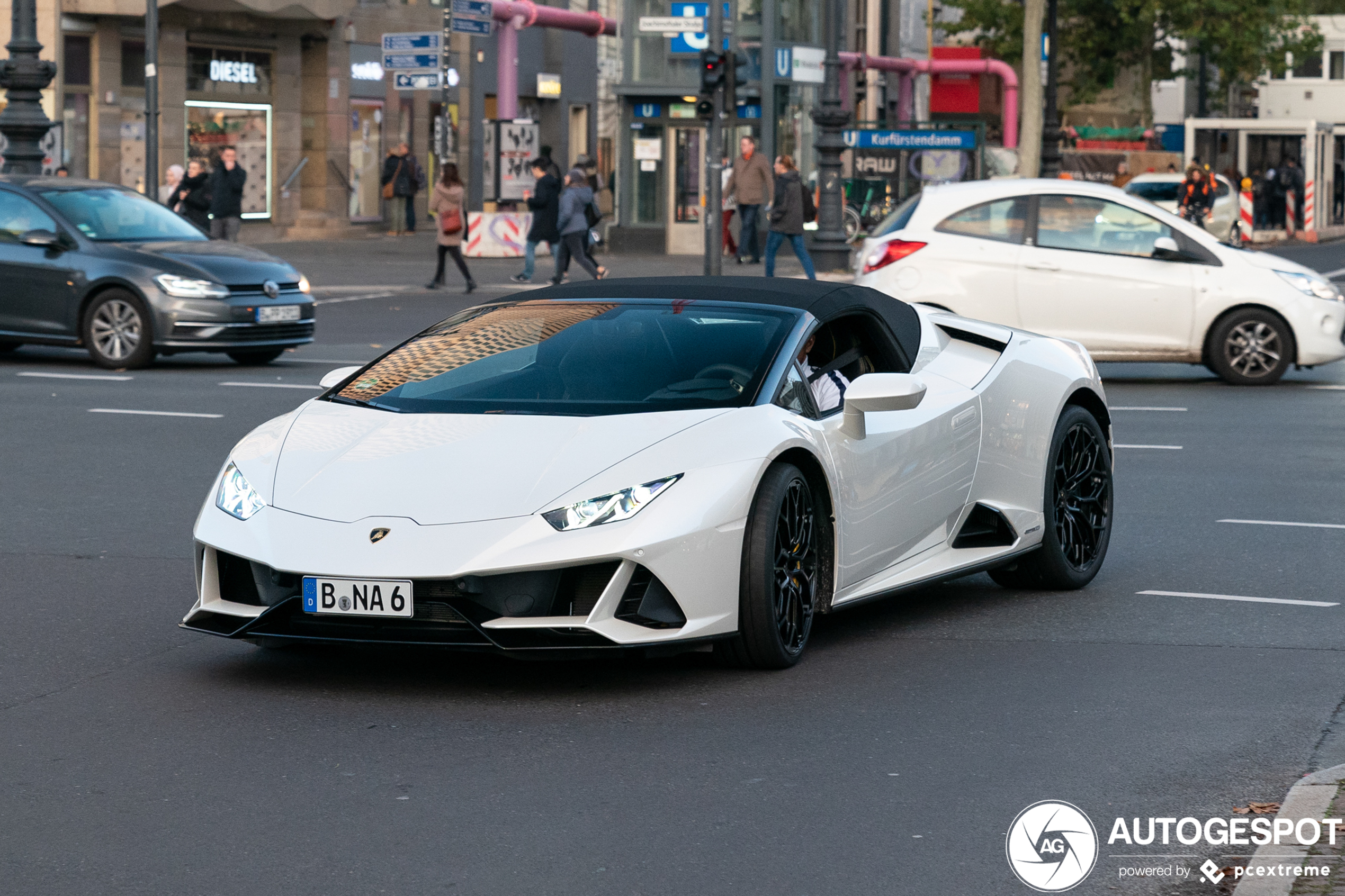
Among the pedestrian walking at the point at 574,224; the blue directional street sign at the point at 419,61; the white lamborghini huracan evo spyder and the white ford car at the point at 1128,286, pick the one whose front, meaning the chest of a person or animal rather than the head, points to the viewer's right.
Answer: the white ford car

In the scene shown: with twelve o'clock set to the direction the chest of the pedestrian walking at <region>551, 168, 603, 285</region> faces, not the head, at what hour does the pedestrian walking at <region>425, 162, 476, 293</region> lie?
the pedestrian walking at <region>425, 162, 476, 293</region> is roughly at 12 o'clock from the pedestrian walking at <region>551, 168, 603, 285</region>.

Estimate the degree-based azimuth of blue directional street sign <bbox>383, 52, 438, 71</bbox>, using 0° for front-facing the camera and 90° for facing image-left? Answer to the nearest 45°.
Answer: approximately 0°

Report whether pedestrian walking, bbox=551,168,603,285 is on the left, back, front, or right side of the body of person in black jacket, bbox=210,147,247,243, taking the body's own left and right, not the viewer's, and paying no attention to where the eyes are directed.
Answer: left

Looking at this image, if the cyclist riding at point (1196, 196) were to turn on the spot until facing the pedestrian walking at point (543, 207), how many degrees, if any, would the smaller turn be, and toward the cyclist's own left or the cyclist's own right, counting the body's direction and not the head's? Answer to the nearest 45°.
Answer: approximately 45° to the cyclist's own right

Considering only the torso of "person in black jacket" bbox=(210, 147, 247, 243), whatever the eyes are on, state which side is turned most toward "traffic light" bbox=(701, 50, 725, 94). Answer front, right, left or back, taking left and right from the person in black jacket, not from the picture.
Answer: left

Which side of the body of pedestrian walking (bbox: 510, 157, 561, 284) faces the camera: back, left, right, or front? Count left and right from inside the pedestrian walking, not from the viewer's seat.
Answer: left

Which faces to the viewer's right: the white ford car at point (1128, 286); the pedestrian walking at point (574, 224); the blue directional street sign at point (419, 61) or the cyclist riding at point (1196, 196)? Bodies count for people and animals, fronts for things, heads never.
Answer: the white ford car

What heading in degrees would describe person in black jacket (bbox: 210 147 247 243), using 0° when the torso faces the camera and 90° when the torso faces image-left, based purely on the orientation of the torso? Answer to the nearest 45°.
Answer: approximately 0°

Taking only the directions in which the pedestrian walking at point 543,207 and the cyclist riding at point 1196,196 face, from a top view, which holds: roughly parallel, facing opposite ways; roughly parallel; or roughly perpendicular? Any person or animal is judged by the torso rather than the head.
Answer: roughly perpendicular
